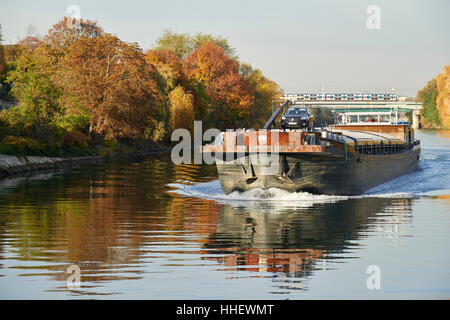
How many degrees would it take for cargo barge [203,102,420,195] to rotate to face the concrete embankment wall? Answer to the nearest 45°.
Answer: approximately 90° to its right

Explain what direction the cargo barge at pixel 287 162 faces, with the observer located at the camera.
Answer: facing the viewer and to the left of the viewer
